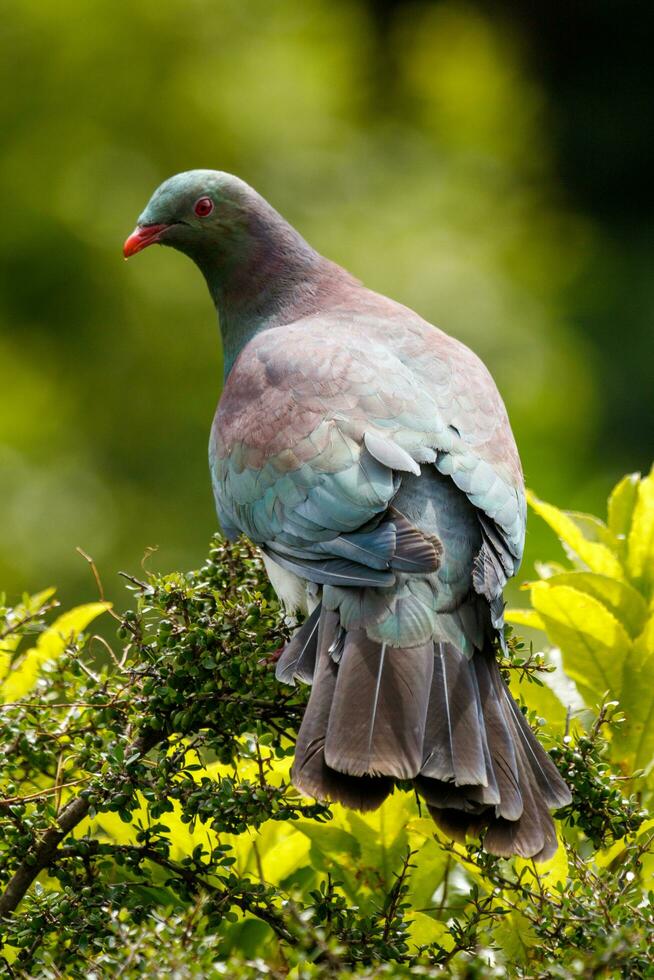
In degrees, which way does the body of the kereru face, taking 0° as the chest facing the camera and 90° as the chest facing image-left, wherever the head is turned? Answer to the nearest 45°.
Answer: approximately 135°
